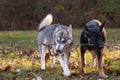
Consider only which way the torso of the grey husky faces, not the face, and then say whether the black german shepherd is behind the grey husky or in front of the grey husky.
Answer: in front

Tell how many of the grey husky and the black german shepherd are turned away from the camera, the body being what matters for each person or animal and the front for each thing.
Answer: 0

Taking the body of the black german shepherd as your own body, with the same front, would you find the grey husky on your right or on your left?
on your right

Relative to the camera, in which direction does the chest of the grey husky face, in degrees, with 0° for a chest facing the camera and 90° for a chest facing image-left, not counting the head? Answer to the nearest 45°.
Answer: approximately 315°
